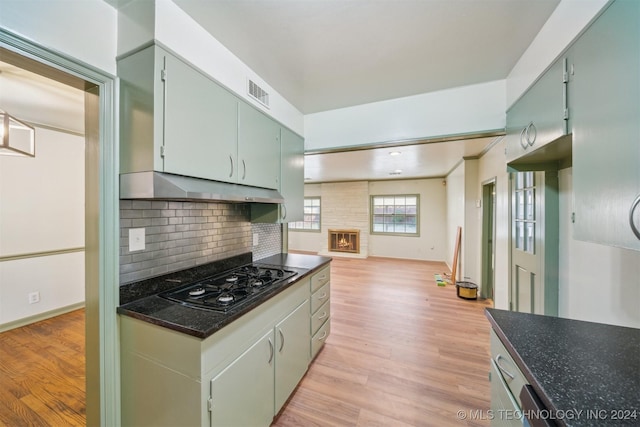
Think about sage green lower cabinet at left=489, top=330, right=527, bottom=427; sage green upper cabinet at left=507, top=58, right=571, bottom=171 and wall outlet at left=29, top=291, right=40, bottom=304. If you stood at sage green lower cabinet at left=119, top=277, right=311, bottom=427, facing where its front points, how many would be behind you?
1

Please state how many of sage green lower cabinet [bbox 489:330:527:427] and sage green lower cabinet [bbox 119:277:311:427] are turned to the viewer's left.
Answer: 1

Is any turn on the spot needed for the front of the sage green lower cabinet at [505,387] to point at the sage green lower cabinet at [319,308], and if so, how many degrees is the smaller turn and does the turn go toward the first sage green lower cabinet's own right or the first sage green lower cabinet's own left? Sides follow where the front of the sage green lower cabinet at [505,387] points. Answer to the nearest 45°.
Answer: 0° — it already faces it

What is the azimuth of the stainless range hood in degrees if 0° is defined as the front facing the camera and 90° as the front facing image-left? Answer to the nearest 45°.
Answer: approximately 315°

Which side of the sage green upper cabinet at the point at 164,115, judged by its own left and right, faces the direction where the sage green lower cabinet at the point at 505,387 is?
front

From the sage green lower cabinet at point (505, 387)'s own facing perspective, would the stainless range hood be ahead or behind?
ahead

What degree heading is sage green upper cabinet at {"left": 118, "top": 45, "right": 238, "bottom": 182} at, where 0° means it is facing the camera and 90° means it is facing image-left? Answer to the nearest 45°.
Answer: approximately 315°

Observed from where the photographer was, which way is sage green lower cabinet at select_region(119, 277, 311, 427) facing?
facing the viewer and to the right of the viewer

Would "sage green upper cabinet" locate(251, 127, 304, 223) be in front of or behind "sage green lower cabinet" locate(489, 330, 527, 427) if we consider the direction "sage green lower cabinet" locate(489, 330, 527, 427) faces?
in front

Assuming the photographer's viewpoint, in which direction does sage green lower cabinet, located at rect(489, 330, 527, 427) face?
facing to the left of the viewer

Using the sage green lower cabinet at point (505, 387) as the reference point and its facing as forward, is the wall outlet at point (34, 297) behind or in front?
in front

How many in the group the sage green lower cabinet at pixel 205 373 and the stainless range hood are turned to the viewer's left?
0
